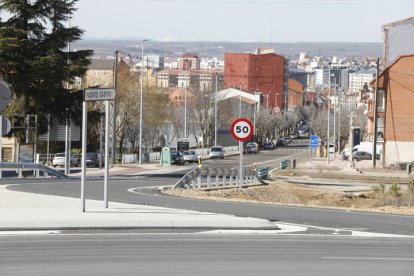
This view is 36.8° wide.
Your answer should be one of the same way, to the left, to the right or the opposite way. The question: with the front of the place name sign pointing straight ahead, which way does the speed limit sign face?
the same way

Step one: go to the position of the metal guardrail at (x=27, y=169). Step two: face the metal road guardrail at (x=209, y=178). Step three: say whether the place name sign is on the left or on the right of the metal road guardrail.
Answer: right

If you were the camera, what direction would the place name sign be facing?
facing the viewer

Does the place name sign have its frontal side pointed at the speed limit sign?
no

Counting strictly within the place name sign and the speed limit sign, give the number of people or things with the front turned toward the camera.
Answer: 2

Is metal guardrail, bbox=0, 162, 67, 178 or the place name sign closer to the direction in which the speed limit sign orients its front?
the place name sign

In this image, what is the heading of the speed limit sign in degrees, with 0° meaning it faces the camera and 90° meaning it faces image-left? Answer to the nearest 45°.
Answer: approximately 0°

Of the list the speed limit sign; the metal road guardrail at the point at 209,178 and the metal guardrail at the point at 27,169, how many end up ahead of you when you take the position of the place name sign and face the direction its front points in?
0

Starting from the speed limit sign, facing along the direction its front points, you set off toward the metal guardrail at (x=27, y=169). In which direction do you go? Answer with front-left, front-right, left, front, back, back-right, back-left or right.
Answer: back-right

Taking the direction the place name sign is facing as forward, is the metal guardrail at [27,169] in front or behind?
behind

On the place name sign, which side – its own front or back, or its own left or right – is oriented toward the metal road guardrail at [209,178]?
left
